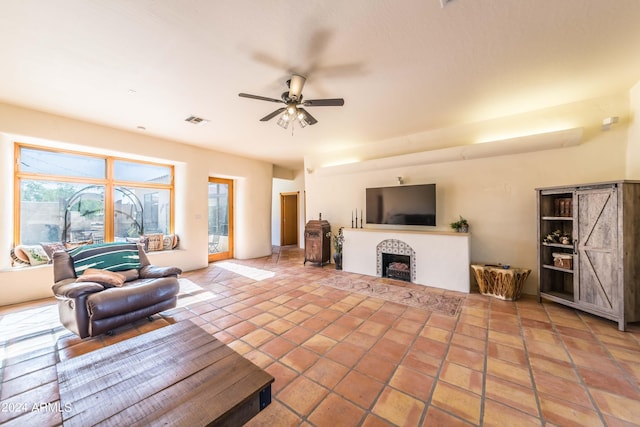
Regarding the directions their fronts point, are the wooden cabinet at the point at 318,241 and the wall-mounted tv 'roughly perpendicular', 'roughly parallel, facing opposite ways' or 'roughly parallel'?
roughly parallel

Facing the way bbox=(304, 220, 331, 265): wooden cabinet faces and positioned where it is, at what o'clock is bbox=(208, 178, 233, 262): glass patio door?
The glass patio door is roughly at 2 o'clock from the wooden cabinet.

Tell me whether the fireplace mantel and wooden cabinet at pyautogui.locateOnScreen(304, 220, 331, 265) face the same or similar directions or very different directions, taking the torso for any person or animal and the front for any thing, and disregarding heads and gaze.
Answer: same or similar directions

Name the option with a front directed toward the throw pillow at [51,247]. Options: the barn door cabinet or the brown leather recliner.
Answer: the barn door cabinet

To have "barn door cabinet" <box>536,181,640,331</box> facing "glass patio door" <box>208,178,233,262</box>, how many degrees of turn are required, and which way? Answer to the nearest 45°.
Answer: approximately 45° to its right

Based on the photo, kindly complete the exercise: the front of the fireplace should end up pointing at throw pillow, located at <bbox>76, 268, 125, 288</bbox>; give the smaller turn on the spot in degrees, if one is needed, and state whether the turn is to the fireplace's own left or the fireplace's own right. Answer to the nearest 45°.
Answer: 0° — it already faces it

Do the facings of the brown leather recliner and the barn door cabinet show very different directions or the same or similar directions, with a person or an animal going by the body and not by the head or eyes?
very different directions

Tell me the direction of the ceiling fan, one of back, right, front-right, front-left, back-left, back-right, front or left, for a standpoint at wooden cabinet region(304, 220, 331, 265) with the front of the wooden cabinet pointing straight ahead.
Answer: front-left

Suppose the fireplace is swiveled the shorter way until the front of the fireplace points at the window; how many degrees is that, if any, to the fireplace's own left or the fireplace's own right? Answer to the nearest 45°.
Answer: approximately 45° to the fireplace's own right

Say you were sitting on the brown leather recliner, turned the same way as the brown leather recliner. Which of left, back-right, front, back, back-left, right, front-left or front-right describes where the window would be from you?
back-left

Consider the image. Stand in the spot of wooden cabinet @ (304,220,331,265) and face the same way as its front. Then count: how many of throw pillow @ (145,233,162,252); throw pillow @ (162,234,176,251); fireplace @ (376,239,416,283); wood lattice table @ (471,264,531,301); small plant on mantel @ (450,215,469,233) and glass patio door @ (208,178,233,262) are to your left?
3

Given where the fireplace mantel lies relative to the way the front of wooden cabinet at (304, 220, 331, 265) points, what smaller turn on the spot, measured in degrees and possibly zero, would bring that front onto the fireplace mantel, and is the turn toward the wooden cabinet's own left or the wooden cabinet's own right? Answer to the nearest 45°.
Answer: approximately 90° to the wooden cabinet's own left

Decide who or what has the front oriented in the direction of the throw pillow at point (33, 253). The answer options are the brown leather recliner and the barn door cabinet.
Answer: the barn door cabinet

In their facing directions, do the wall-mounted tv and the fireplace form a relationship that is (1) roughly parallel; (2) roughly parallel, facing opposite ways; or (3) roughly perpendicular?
roughly parallel

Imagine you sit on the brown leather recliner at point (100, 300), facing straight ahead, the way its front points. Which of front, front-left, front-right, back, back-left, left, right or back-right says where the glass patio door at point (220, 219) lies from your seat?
left

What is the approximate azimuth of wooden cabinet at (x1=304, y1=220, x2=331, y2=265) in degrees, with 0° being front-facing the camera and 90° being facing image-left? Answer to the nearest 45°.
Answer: approximately 45°
